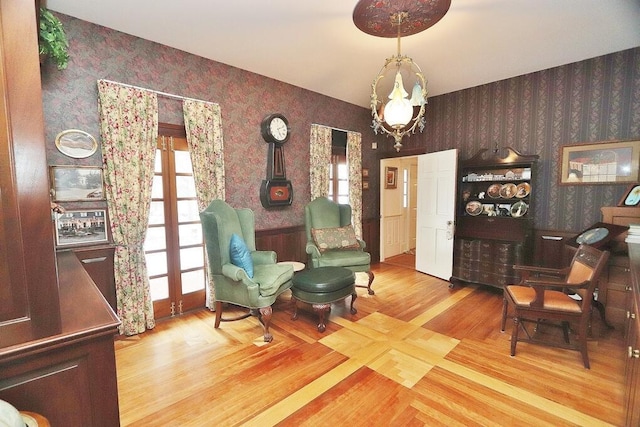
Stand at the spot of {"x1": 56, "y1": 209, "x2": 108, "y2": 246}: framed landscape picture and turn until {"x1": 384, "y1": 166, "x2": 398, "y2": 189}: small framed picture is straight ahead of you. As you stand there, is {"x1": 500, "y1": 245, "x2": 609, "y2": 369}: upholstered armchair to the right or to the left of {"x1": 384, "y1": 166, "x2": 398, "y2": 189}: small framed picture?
right

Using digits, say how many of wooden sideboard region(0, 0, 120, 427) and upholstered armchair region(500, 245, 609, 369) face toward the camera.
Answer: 0

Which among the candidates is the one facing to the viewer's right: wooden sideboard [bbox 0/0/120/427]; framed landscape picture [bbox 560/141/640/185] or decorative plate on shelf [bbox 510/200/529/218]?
the wooden sideboard

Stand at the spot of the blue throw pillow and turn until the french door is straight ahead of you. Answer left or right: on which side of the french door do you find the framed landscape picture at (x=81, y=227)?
left

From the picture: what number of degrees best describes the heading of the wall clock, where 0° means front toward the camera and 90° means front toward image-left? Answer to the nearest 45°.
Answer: approximately 315°

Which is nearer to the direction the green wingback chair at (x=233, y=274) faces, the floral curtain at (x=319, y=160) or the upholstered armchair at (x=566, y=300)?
the upholstered armchair

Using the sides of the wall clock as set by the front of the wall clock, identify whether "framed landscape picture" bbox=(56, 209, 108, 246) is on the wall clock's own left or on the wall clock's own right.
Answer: on the wall clock's own right

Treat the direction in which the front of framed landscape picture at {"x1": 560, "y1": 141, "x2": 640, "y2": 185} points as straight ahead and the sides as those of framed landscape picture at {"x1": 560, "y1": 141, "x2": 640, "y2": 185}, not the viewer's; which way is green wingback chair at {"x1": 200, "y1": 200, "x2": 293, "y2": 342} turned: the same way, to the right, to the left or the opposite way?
to the left

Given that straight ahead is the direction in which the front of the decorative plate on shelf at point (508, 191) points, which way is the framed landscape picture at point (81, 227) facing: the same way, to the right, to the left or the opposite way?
to the left

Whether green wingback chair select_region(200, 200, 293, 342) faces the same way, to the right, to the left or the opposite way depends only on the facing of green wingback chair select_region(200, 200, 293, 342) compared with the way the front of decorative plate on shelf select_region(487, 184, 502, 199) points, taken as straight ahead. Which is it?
to the left

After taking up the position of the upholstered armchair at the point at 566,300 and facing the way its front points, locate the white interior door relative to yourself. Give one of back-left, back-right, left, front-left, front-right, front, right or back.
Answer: front-right

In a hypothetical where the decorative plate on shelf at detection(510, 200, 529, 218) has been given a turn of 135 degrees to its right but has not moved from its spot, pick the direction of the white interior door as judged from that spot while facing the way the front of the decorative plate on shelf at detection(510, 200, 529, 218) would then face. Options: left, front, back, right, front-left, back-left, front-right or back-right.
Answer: front-left

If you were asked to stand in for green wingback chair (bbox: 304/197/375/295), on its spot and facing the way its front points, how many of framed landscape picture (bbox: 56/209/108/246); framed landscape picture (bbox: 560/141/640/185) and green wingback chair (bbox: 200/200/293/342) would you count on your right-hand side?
2

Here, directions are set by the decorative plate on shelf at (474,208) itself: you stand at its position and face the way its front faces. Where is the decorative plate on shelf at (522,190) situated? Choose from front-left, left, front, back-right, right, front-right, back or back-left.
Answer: left

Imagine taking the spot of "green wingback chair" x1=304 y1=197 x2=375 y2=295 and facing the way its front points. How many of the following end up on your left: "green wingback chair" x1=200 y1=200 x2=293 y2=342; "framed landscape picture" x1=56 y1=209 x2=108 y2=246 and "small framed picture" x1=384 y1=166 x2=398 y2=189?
1

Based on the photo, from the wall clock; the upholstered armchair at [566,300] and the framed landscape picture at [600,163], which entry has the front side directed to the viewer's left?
the upholstered armchair
